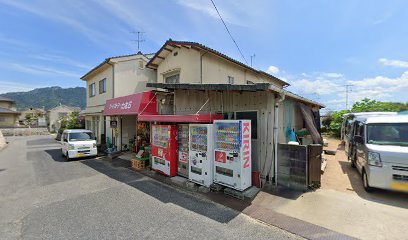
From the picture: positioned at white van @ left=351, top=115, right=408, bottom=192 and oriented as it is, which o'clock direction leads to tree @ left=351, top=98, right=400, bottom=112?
The tree is roughly at 6 o'clock from the white van.

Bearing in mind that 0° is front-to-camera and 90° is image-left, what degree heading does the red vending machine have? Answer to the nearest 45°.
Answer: approximately 45°

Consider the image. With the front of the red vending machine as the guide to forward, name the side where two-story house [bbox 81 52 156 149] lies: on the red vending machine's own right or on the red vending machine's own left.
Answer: on the red vending machine's own right

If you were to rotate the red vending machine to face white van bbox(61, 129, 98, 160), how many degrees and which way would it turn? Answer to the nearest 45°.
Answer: approximately 90° to its right

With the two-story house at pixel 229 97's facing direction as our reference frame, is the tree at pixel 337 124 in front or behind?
behind
